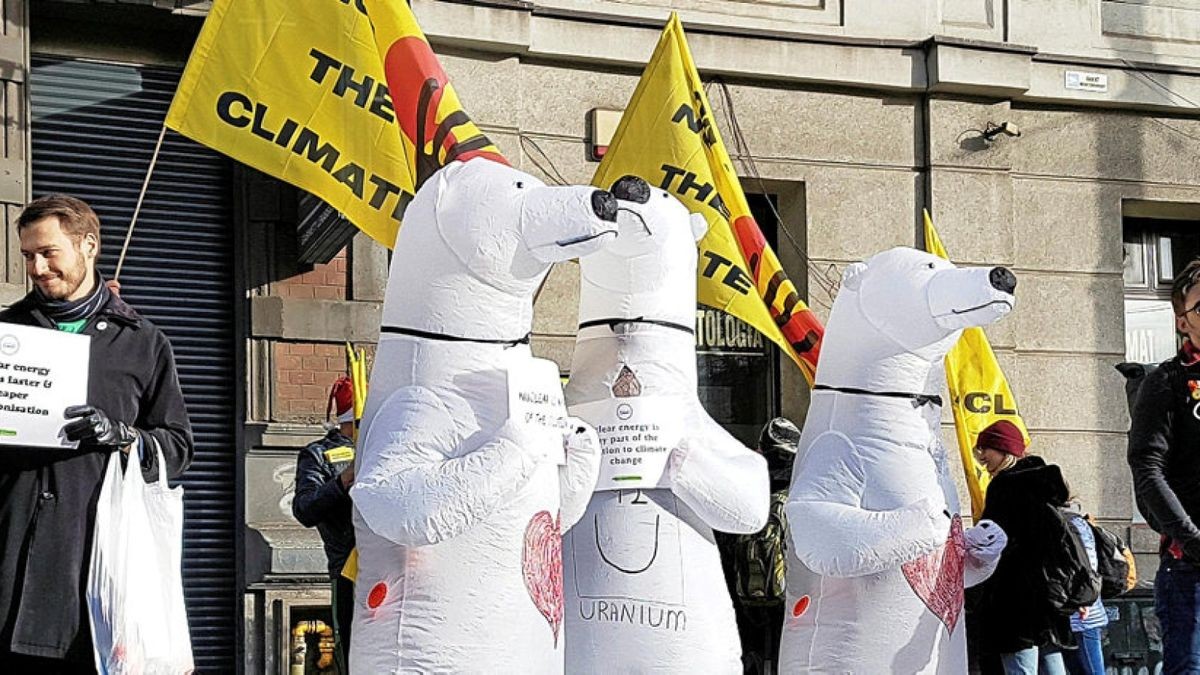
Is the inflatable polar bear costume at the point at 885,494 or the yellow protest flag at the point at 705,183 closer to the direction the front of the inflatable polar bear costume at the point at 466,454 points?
the inflatable polar bear costume

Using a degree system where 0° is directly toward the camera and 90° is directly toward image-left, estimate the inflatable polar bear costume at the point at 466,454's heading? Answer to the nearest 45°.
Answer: approximately 270°

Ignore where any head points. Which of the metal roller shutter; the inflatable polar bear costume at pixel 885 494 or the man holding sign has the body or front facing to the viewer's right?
the inflatable polar bear costume

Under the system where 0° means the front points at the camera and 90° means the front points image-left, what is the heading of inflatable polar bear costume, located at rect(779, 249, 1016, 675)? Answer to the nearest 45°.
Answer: approximately 270°

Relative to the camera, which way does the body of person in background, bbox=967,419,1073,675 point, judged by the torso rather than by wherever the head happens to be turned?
to the viewer's left
